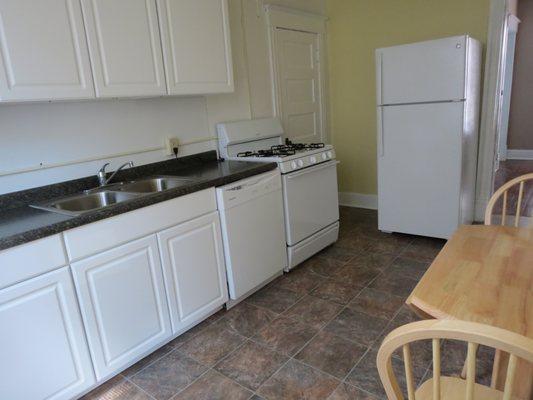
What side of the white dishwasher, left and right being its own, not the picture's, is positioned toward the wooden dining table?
front

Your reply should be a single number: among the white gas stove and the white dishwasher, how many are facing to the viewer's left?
0

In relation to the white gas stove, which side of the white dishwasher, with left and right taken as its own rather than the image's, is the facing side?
left

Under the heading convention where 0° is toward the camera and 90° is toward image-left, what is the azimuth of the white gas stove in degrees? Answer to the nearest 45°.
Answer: approximately 315°

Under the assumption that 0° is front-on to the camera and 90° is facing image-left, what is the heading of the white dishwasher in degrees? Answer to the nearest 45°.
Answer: approximately 315°

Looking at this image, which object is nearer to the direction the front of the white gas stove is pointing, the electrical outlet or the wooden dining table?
the wooden dining table

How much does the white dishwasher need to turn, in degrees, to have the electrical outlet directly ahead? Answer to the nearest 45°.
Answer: approximately 180°

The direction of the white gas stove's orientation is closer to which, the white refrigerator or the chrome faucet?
the white refrigerator

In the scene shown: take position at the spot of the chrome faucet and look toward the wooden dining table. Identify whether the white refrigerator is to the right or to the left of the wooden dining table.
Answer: left

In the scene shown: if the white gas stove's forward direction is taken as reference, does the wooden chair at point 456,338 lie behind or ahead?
ahead
